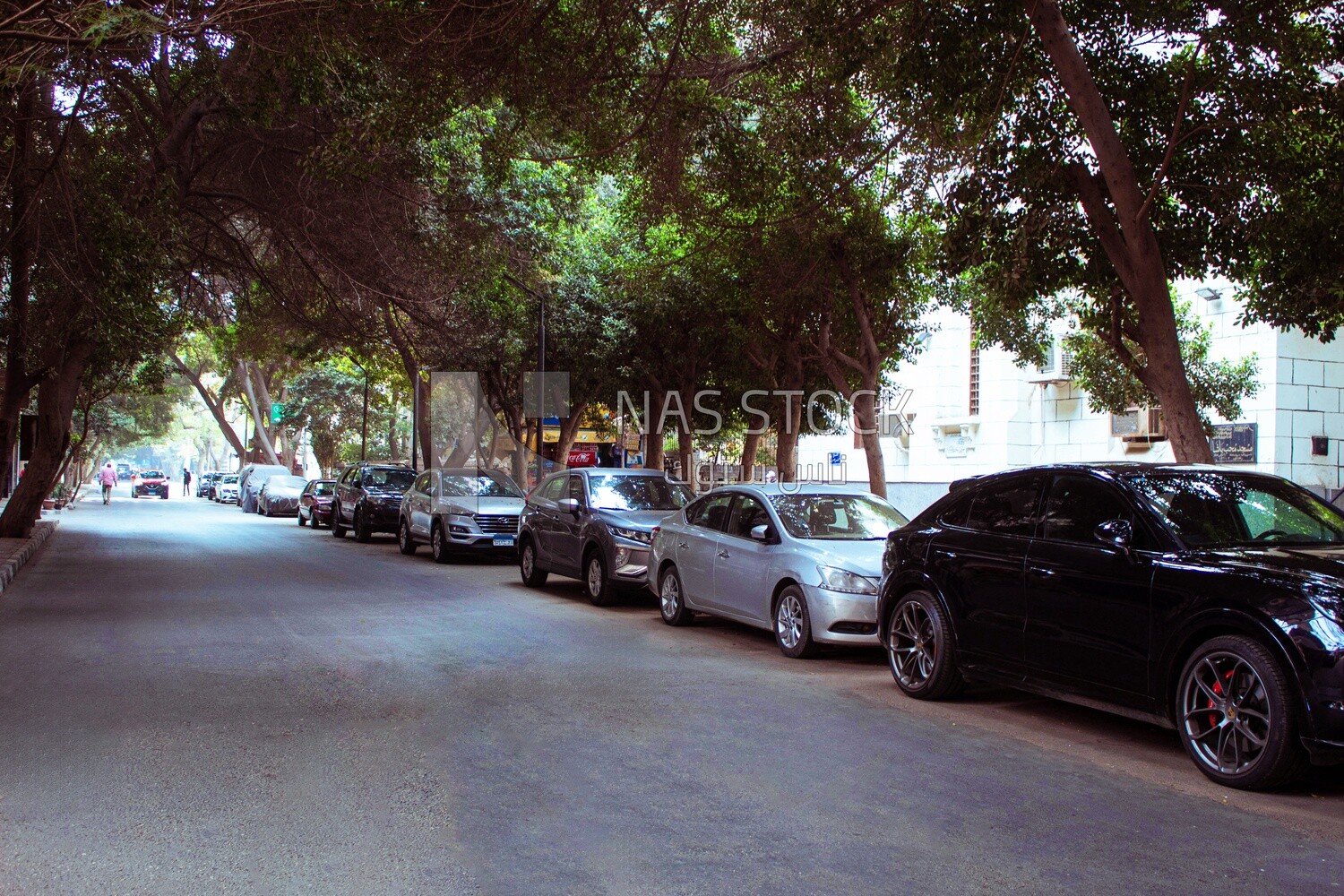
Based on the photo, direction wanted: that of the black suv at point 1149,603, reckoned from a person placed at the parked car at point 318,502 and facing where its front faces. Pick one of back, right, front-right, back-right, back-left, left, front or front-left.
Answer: front-right

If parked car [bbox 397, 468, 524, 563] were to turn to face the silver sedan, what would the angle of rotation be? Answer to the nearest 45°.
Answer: approximately 45° to its right

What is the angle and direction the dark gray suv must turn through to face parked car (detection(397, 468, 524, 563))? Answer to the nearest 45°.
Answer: approximately 135° to its left

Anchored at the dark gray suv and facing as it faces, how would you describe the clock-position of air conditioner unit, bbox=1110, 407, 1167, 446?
The air conditioner unit is roughly at 9 o'clock from the dark gray suv.

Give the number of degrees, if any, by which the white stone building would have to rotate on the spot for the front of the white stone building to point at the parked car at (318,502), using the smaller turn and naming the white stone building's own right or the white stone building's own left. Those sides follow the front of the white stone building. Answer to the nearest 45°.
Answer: approximately 45° to the white stone building's own right

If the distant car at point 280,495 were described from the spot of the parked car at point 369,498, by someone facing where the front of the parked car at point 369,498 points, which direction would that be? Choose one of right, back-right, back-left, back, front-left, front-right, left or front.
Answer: back-left

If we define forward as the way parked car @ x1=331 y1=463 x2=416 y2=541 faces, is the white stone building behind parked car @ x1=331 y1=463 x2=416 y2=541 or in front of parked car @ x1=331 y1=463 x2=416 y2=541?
in front

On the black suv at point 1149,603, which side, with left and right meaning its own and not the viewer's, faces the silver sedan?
back

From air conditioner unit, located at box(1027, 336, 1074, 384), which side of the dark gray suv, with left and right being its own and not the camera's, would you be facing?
left

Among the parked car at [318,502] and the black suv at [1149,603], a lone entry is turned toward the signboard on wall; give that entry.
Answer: the parked car

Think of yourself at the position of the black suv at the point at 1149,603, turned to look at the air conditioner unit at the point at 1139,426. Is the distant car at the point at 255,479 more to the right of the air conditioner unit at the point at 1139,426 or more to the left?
left
